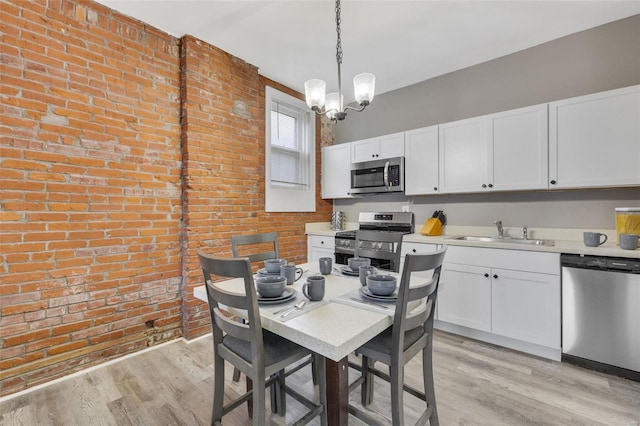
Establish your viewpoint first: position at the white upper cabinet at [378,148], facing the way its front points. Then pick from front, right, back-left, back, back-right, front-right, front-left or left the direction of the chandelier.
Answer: front-left

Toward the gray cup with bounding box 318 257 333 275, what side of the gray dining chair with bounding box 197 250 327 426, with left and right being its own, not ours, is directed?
front

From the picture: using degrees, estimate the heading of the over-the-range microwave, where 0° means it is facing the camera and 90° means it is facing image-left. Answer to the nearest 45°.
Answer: approximately 45°

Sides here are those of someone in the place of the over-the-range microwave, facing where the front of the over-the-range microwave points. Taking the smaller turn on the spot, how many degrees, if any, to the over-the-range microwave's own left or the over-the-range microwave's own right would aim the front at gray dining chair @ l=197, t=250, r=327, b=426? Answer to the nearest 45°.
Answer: approximately 45° to the over-the-range microwave's own left

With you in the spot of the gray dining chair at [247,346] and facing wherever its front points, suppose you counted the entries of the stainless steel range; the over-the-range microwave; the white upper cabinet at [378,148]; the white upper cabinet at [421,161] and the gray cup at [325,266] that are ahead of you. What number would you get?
5

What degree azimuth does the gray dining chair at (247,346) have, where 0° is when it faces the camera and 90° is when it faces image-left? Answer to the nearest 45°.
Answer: approximately 225°

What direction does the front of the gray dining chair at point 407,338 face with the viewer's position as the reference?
facing away from the viewer and to the left of the viewer

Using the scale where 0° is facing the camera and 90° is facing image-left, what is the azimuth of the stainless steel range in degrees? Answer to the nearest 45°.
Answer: approximately 45°

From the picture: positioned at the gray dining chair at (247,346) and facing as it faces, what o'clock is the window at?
The window is roughly at 11 o'clock from the gray dining chair.

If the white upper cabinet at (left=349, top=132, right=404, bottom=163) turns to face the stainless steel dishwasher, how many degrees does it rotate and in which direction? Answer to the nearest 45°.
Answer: approximately 90° to its left

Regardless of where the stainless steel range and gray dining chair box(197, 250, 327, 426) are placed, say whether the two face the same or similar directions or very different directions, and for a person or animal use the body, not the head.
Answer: very different directions

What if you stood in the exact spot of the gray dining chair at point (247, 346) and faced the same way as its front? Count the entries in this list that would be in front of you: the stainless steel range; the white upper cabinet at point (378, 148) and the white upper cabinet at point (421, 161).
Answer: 3

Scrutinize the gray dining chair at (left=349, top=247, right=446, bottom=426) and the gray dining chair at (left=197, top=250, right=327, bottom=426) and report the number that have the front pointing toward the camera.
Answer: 0

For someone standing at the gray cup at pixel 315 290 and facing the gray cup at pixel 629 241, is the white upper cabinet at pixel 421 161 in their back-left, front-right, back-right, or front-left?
front-left

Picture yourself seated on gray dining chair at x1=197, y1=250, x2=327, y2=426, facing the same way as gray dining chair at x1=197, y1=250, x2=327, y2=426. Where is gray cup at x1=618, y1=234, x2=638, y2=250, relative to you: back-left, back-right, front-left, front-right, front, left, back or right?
front-right

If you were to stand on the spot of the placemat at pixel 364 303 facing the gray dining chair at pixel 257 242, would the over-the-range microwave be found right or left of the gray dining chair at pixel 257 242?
right

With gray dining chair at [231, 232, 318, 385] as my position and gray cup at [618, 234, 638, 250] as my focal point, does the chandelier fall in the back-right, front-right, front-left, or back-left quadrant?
front-right

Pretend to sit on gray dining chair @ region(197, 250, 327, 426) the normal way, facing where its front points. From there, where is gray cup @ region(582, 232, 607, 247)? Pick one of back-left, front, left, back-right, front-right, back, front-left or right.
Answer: front-right

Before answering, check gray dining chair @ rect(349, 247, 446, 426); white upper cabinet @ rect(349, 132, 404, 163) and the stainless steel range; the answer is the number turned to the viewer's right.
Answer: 0
